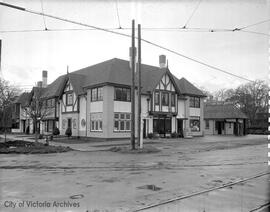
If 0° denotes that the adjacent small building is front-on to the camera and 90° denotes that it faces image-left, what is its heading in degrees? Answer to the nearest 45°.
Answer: approximately 0°

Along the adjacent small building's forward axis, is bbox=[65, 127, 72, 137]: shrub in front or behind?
in front

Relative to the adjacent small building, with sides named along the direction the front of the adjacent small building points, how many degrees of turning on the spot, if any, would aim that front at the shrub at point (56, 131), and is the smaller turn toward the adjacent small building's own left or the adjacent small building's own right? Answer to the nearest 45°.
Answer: approximately 45° to the adjacent small building's own right
